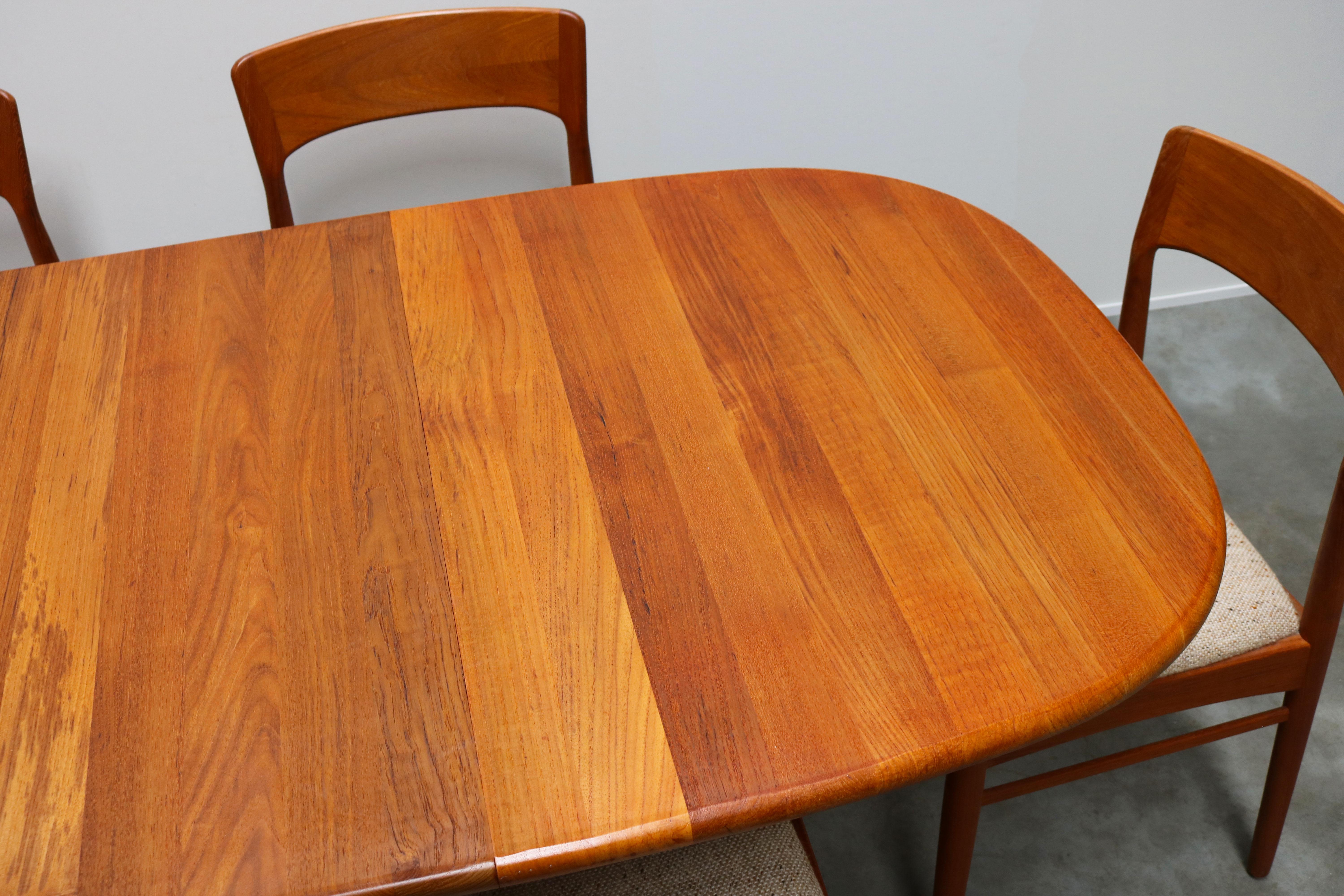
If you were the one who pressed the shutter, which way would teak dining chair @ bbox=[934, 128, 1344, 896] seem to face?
facing the viewer and to the left of the viewer

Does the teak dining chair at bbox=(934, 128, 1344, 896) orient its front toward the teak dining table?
yes
